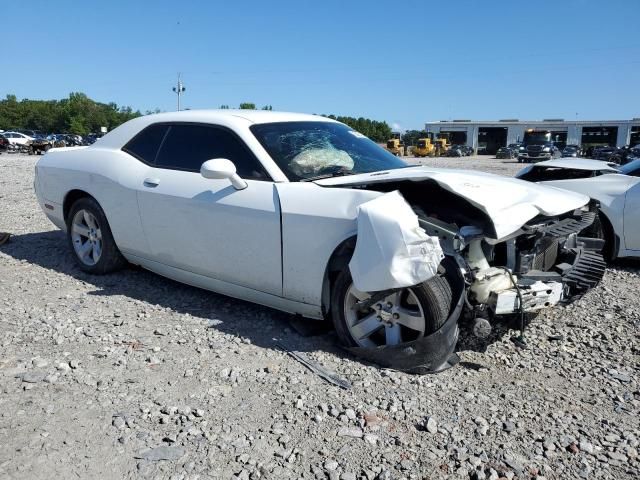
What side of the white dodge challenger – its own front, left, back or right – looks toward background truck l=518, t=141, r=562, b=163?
left

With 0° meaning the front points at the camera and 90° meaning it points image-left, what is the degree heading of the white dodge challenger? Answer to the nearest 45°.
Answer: approximately 315°

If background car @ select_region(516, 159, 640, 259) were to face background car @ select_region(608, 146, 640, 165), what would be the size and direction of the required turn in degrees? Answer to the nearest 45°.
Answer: approximately 135° to its right

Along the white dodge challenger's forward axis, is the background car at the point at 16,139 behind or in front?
behind

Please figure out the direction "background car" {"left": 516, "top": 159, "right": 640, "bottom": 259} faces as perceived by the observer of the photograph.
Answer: facing the viewer and to the left of the viewer

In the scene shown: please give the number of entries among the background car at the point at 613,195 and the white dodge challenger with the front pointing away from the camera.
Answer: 0

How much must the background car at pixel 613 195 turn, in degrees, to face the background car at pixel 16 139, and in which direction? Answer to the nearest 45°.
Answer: approximately 90° to its right

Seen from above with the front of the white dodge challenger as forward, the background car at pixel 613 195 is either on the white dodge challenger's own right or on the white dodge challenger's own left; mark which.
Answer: on the white dodge challenger's own left

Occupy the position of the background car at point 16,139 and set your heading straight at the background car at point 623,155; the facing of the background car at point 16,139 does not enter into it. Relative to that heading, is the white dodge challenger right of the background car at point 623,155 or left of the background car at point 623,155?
right
